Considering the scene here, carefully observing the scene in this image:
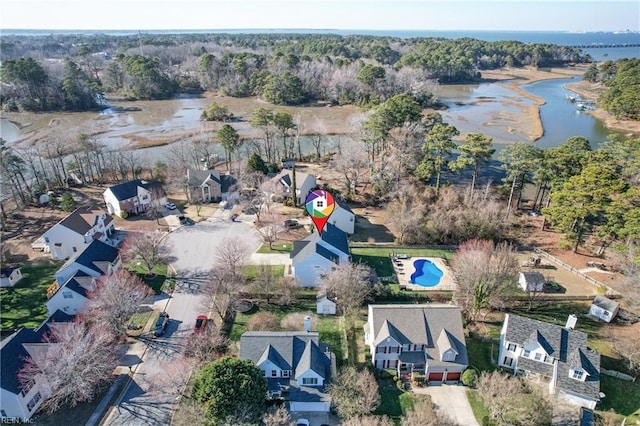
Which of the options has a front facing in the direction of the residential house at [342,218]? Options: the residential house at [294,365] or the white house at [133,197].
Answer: the white house

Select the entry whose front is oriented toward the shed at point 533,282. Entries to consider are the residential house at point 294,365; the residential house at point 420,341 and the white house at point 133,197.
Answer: the white house

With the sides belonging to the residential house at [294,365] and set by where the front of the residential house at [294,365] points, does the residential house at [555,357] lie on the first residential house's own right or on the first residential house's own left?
on the first residential house's own left

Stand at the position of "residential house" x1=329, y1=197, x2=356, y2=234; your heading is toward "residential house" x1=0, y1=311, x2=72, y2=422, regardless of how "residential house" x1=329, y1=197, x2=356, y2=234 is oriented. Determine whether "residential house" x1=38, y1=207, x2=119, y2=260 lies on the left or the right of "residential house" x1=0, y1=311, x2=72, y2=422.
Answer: right

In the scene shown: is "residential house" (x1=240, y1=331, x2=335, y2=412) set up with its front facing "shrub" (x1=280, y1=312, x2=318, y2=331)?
no

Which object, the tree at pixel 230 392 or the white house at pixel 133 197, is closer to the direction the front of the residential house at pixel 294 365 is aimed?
the tree

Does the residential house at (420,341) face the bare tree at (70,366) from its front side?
no

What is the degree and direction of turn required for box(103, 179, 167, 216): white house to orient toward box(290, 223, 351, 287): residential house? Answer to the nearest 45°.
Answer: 0° — it already faces it

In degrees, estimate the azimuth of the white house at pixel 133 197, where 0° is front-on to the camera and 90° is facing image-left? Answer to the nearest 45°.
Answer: approximately 315°

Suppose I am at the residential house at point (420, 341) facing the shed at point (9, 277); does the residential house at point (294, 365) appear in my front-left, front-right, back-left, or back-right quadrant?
front-left

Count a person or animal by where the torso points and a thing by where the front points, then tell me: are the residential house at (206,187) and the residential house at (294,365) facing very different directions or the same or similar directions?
same or similar directions

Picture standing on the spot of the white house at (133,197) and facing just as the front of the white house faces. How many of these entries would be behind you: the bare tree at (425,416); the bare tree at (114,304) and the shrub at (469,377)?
0

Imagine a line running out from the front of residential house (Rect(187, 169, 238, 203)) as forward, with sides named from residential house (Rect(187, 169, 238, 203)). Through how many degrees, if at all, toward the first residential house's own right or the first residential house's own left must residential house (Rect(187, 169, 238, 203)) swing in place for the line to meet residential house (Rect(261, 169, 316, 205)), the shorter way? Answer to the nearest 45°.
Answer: approximately 90° to the first residential house's own left

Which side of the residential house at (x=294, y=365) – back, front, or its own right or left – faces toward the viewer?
front

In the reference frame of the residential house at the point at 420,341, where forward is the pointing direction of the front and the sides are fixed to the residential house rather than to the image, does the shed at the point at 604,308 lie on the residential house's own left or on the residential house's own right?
on the residential house's own left

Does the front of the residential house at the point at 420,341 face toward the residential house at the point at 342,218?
no

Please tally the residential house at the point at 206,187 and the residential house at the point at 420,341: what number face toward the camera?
2

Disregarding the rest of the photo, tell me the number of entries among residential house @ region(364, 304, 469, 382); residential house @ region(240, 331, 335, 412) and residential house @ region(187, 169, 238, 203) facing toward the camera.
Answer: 3

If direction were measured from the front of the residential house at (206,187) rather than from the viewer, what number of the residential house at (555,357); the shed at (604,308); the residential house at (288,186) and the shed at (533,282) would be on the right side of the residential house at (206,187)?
0

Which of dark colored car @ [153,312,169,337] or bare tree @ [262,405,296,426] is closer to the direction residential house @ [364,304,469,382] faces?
the bare tree
